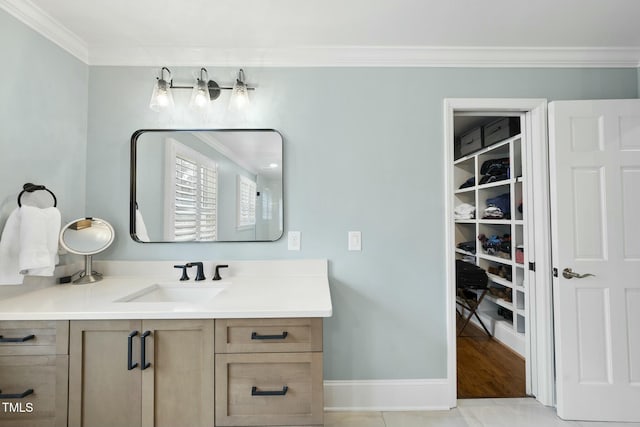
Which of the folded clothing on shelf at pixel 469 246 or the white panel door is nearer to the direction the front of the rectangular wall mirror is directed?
the white panel door

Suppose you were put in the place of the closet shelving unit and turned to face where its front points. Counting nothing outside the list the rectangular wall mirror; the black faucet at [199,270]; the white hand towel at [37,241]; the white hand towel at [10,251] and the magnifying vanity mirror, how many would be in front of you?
5

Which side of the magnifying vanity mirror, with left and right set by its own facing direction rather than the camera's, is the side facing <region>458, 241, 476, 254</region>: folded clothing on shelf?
left

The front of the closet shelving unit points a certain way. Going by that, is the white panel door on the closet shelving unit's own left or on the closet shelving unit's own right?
on the closet shelving unit's own left

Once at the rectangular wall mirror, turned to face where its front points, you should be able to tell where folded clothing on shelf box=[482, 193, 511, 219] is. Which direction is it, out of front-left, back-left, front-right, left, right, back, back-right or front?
left

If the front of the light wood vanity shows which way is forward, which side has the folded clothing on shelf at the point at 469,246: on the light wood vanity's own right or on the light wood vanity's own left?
on the light wood vanity's own left

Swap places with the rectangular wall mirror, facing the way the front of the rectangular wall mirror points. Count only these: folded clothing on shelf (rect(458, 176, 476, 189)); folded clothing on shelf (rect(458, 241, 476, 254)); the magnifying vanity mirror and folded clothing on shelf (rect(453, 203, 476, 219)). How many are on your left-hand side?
3

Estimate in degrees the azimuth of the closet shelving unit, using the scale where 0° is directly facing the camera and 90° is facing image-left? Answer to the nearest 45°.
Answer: approximately 45°

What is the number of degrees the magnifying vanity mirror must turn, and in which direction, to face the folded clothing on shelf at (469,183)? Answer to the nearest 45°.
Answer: approximately 90° to its left
